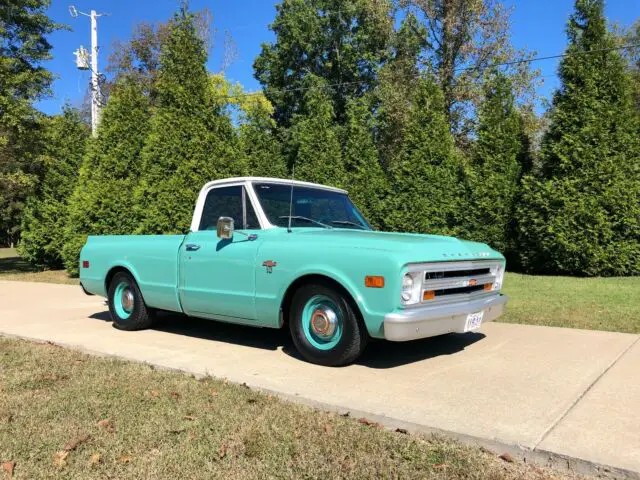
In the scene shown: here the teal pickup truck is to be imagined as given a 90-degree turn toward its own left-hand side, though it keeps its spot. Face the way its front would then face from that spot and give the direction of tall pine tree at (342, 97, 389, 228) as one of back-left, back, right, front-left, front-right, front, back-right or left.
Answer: front-left

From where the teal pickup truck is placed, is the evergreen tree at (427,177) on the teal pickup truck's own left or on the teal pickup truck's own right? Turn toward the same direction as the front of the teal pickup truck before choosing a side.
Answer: on the teal pickup truck's own left

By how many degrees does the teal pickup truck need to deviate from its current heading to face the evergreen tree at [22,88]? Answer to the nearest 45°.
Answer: approximately 180°

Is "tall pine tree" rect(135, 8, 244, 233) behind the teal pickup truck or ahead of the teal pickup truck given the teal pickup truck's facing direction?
behind

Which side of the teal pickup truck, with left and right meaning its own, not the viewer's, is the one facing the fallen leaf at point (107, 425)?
right

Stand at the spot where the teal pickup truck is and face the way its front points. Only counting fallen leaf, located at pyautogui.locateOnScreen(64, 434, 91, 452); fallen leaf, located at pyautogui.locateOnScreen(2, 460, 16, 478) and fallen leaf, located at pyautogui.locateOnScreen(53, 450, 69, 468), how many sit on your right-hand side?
3

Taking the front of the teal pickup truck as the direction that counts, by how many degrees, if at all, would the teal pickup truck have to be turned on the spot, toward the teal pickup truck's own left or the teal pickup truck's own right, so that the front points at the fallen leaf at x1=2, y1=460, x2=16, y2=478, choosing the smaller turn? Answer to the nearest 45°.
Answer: approximately 90° to the teal pickup truck's own right

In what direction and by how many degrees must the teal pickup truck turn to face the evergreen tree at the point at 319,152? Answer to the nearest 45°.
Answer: approximately 135° to its left

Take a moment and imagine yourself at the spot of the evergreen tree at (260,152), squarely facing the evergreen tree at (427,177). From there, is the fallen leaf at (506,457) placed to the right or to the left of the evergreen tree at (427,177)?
right

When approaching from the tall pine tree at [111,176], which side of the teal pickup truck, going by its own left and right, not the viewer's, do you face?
back

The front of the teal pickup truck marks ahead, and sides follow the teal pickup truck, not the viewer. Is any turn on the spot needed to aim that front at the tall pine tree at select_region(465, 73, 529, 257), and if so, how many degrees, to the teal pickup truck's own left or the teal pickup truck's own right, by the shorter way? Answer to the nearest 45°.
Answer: approximately 90° to the teal pickup truck's own left

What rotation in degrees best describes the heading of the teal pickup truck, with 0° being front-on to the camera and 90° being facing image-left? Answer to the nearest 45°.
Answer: approximately 315°
